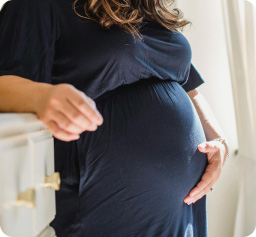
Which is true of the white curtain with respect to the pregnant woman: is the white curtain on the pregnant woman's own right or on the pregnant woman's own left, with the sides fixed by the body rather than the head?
on the pregnant woman's own left

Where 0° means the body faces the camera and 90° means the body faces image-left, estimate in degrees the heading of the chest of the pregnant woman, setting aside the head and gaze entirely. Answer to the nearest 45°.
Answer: approximately 315°

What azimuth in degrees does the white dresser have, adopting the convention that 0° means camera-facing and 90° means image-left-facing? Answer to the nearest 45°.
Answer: approximately 315°

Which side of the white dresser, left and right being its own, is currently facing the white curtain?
left
